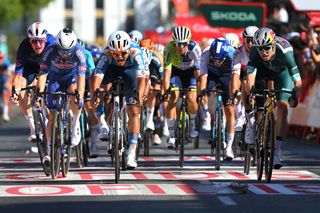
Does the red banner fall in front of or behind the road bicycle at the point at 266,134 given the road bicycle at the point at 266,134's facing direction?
behind

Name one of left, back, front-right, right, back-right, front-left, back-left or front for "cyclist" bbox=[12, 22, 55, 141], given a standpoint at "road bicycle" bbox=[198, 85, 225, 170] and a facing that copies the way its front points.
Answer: right

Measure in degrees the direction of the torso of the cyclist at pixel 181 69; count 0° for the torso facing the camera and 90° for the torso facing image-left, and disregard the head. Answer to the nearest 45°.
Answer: approximately 0°

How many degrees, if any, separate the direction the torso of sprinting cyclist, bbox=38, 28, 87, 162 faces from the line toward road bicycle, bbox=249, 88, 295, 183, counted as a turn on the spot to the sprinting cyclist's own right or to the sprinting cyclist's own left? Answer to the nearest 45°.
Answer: approximately 90° to the sprinting cyclist's own left

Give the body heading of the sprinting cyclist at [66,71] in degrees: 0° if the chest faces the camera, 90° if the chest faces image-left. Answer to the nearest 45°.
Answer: approximately 0°
